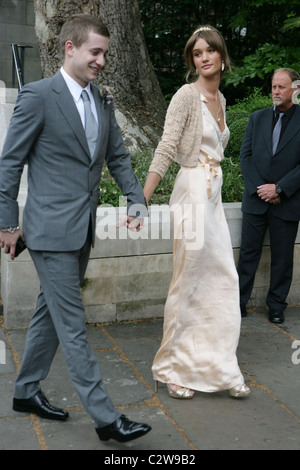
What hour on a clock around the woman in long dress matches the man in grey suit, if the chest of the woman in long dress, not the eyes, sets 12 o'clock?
The man in grey suit is roughly at 3 o'clock from the woman in long dress.

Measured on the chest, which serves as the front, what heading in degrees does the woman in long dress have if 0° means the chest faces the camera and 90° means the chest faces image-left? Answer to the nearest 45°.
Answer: approximately 315°

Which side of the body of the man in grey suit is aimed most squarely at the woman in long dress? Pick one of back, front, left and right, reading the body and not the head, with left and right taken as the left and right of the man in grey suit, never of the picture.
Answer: left

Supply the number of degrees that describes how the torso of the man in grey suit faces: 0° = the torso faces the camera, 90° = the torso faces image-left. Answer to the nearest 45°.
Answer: approximately 315°

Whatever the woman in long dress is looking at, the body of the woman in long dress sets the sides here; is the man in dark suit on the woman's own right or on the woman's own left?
on the woman's own left

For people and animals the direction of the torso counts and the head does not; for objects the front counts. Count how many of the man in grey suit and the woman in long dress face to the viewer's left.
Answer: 0

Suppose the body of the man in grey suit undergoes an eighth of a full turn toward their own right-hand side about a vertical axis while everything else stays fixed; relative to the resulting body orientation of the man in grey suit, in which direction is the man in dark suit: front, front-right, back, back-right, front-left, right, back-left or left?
back-left
